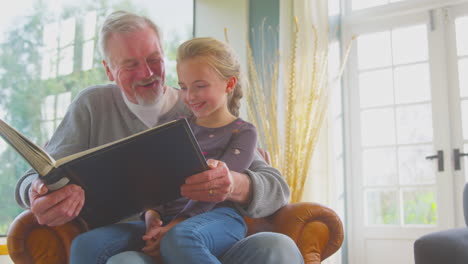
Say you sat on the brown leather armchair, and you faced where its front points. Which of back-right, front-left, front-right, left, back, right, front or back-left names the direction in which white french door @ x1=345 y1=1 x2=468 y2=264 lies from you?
back-left

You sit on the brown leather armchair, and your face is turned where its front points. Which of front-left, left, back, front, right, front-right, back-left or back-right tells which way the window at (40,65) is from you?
back-right

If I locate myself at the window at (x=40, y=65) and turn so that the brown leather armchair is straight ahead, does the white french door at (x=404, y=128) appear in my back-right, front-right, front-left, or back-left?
front-left

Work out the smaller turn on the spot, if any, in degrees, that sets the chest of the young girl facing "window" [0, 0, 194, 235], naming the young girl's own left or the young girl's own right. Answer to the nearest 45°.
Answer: approximately 90° to the young girl's own right

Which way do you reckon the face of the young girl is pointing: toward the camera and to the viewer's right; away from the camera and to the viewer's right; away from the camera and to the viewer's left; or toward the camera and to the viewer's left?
toward the camera and to the viewer's left

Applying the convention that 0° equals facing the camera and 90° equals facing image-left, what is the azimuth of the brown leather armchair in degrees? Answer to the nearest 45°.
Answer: approximately 0°

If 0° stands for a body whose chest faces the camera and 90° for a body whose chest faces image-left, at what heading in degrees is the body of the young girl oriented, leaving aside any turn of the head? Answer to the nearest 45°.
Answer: approximately 45°

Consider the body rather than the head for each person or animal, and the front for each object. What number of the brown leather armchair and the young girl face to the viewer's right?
0
